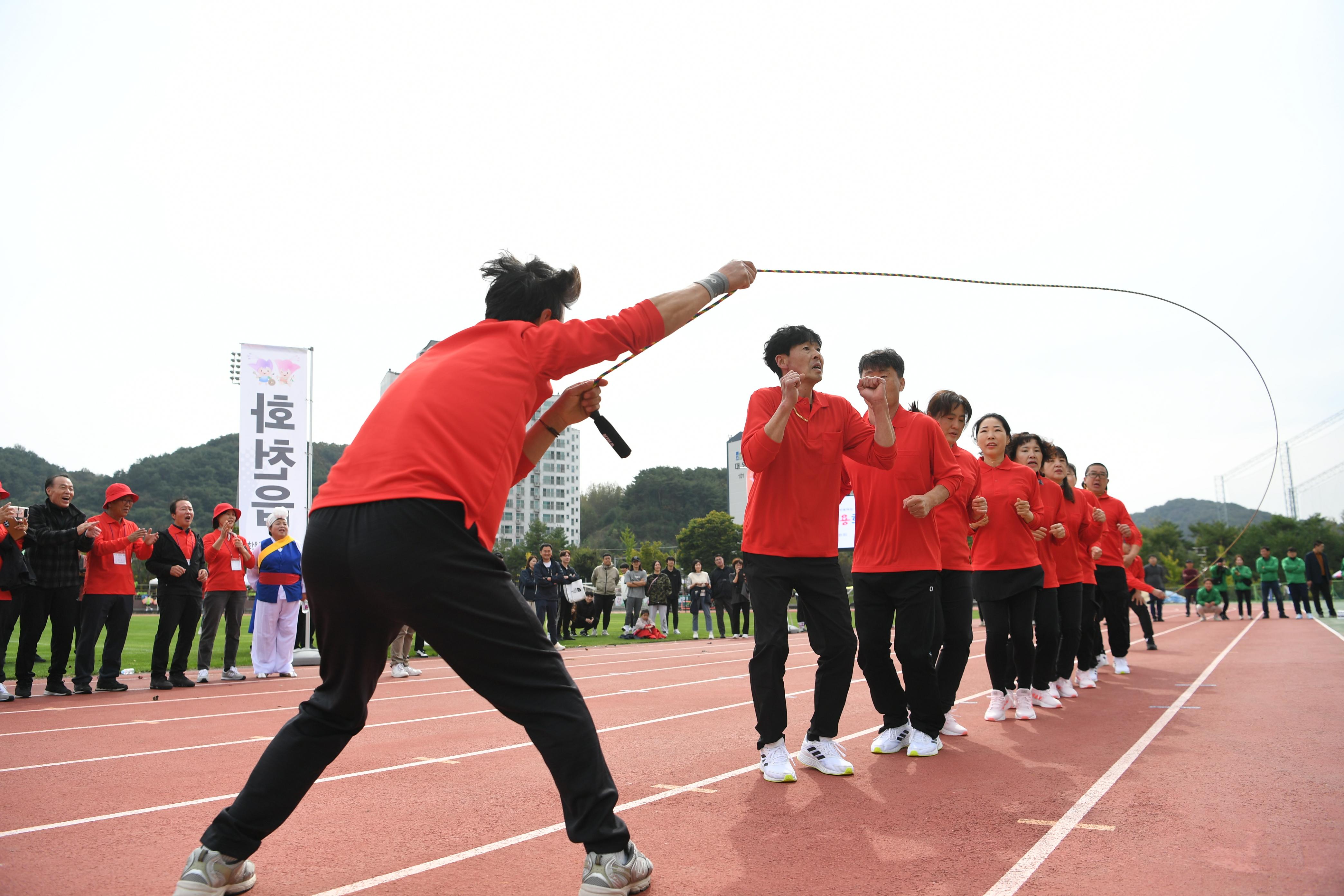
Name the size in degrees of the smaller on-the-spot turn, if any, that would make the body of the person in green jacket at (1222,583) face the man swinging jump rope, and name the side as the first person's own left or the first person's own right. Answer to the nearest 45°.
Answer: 0° — they already face them

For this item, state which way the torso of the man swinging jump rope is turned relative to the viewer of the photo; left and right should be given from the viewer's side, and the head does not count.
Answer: facing away from the viewer and to the right of the viewer

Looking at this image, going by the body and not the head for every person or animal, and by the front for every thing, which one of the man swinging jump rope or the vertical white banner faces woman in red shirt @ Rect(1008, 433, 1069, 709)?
the man swinging jump rope

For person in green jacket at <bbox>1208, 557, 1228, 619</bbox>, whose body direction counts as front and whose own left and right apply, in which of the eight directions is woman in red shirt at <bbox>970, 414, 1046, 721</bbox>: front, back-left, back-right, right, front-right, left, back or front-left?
front

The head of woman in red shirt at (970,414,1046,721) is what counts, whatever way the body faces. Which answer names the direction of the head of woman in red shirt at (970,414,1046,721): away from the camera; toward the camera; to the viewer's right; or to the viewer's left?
toward the camera

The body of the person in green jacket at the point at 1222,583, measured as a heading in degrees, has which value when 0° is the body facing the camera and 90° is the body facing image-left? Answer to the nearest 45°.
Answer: approximately 0°

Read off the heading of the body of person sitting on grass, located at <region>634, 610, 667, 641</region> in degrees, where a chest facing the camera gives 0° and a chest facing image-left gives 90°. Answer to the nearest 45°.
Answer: approximately 315°

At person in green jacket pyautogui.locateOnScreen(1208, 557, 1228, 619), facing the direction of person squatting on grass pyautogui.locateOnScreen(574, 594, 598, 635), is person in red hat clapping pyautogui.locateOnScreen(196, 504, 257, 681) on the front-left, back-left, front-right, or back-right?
front-left

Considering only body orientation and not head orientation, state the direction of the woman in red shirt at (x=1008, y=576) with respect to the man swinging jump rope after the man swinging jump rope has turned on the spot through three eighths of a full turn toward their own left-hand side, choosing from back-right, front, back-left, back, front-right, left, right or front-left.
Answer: back-right

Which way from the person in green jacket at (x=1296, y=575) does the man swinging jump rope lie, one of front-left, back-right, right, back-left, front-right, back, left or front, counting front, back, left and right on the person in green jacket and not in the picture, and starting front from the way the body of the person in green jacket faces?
front

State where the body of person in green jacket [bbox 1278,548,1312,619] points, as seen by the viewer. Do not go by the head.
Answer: toward the camera

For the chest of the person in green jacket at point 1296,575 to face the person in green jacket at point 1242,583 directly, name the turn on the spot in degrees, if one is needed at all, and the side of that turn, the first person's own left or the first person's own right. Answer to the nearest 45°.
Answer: approximately 135° to the first person's own right

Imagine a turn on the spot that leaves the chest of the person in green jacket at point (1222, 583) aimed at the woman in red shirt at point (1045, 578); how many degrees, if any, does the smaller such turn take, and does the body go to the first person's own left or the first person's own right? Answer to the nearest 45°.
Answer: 0° — they already face them

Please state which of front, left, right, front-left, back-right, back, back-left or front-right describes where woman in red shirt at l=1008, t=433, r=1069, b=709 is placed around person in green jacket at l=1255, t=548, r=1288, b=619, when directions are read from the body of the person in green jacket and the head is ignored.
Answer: front

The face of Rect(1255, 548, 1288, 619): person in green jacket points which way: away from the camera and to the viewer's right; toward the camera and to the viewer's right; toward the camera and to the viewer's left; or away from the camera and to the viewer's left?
toward the camera and to the viewer's left
